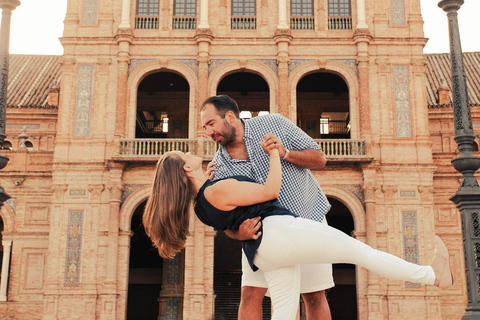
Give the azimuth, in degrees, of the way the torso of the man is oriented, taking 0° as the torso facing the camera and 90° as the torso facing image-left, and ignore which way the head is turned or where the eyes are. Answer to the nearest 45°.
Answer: approximately 45°

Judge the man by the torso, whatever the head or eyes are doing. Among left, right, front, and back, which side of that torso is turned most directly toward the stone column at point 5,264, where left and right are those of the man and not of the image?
right

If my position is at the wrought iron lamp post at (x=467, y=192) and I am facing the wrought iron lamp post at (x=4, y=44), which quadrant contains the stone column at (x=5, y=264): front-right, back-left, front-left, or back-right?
front-right

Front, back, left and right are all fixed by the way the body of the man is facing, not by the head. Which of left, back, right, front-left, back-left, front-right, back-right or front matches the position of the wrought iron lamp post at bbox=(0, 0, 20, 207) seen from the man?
right
